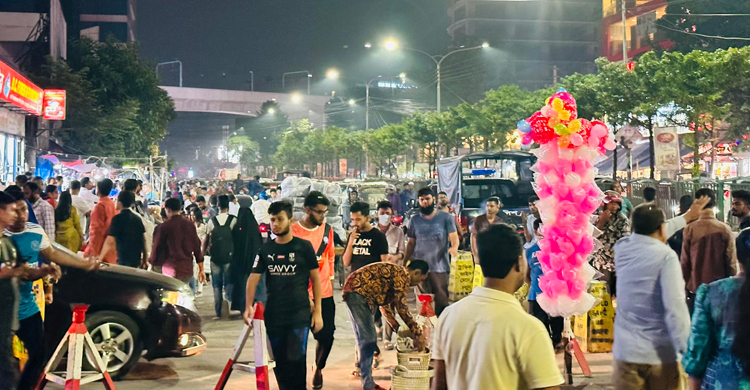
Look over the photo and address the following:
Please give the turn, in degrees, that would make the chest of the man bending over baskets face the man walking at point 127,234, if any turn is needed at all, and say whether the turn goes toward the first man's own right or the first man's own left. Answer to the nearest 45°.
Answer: approximately 135° to the first man's own left

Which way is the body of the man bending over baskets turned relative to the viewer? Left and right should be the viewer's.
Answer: facing to the right of the viewer

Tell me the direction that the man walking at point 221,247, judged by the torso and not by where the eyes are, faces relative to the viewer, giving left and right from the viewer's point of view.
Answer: facing away from the viewer

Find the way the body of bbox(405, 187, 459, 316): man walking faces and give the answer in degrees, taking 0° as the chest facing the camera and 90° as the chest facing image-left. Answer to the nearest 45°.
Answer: approximately 0°

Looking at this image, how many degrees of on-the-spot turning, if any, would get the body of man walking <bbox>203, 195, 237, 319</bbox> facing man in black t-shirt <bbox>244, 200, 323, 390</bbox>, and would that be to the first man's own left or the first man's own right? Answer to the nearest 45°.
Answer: approximately 180°

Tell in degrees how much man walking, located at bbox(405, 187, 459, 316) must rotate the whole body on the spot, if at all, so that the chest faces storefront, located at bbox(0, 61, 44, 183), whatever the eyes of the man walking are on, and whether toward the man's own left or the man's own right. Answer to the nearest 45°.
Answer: approximately 135° to the man's own right

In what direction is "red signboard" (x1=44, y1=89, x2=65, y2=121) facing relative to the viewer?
toward the camera

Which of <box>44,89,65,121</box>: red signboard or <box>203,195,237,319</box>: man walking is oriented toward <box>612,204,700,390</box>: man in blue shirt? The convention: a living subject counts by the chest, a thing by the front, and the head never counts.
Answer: the red signboard

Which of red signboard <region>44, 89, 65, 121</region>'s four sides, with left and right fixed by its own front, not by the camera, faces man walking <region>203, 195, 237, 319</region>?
front

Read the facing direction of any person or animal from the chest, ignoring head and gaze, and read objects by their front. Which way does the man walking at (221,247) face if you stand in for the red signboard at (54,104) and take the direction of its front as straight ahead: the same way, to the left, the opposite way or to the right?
the opposite way

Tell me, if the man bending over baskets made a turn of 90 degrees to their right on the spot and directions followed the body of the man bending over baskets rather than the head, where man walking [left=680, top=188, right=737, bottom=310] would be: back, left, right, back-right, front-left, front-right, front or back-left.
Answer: left

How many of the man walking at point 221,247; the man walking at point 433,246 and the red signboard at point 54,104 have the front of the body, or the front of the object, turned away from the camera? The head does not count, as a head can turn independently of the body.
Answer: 1

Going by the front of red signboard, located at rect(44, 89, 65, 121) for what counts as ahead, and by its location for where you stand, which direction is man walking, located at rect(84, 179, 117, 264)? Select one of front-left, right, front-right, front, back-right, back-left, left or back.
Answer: front
